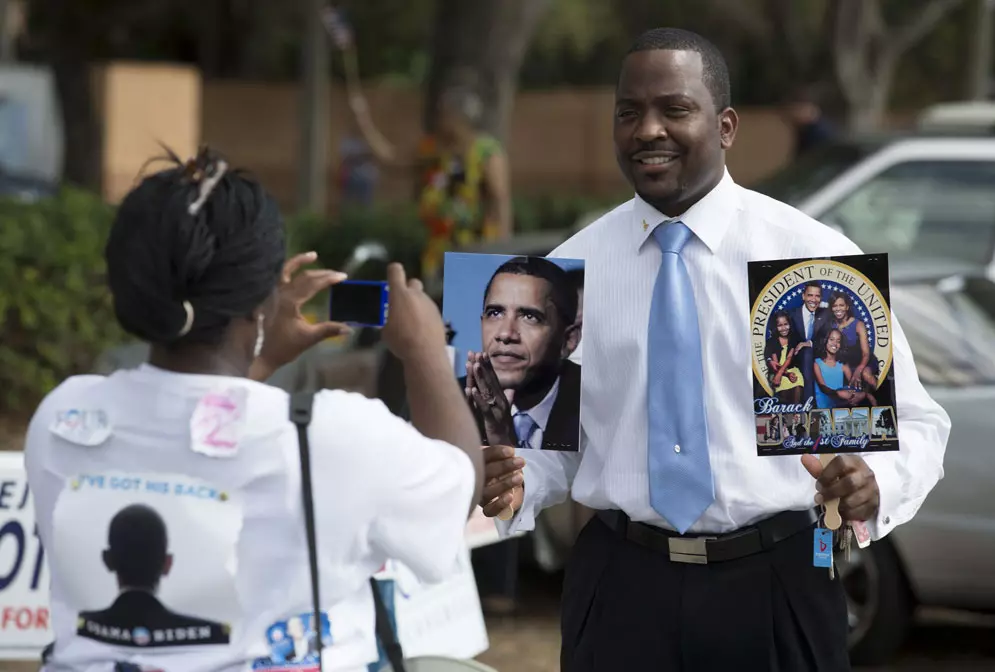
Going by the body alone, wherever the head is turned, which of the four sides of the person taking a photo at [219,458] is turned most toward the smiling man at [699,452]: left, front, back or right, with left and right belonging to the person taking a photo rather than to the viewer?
front

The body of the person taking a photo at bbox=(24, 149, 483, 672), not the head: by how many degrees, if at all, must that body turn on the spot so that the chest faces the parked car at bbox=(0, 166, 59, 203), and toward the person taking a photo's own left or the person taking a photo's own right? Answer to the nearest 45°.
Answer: approximately 45° to the person taking a photo's own left

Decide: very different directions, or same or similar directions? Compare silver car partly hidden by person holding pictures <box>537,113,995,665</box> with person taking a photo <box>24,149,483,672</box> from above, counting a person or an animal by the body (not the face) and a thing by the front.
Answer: very different directions

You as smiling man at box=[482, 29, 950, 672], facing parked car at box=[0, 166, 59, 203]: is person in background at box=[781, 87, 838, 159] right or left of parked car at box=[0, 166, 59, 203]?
right

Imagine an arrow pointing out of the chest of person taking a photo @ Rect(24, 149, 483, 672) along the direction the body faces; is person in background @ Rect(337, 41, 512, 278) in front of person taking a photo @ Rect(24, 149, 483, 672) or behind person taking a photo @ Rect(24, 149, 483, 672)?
in front

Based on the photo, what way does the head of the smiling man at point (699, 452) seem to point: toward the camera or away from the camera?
toward the camera

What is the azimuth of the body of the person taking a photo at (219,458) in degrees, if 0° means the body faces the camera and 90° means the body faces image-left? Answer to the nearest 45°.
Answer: approximately 225°

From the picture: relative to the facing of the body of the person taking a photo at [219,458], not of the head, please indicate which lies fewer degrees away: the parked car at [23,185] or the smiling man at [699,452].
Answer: the smiling man

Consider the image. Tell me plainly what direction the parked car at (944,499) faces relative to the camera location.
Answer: facing the viewer and to the left of the viewer

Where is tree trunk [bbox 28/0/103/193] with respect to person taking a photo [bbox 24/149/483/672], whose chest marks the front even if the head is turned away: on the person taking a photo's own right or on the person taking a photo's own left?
on the person taking a photo's own left
